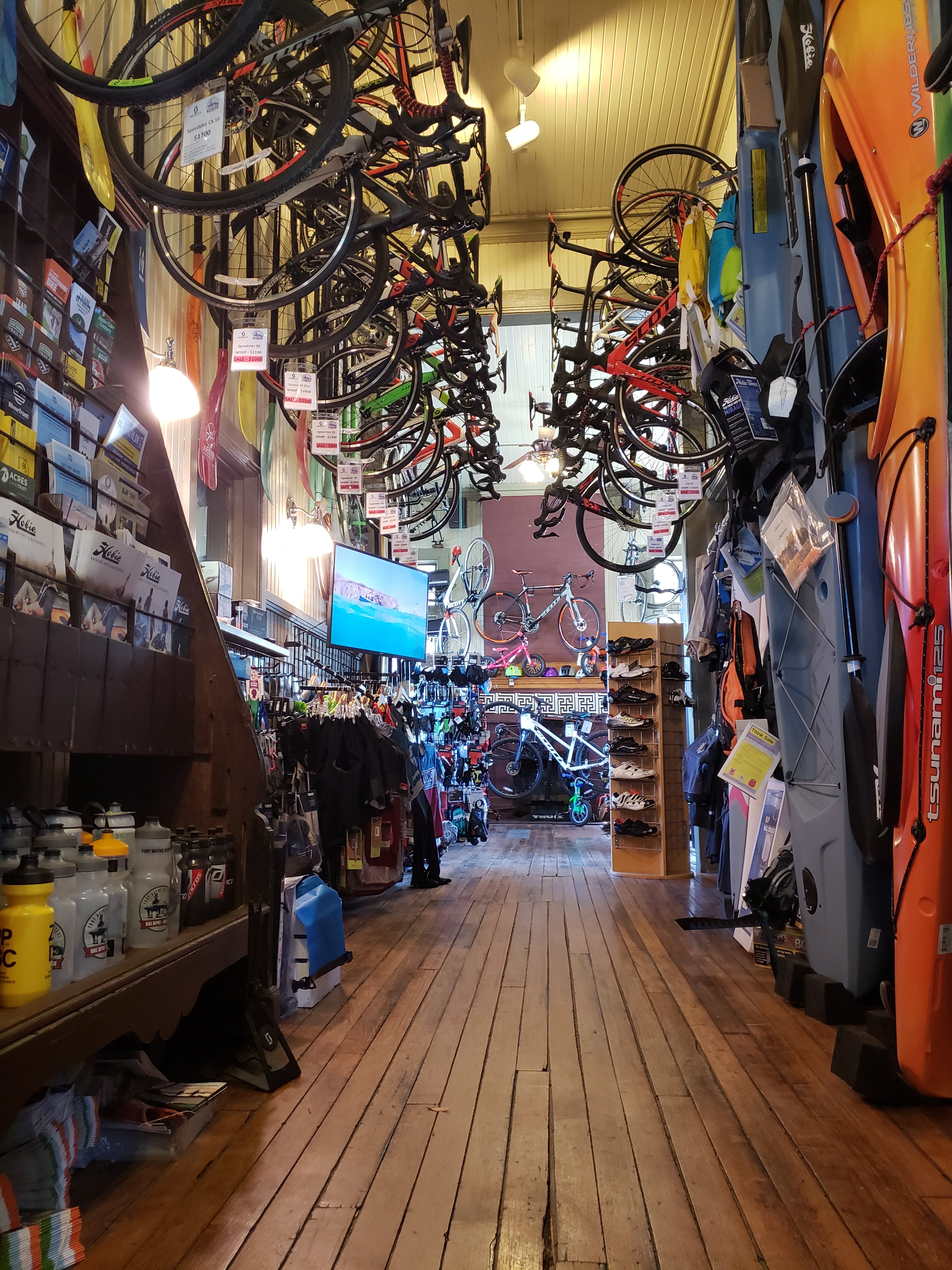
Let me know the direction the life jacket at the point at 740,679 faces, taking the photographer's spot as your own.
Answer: facing to the left of the viewer

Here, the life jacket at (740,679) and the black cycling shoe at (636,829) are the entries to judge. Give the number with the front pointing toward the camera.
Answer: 0

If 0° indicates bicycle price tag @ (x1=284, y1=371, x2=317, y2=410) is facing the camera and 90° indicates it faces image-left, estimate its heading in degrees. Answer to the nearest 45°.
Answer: approximately 0°

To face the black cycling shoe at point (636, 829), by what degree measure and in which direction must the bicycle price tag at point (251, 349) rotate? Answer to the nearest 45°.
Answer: approximately 135° to its left

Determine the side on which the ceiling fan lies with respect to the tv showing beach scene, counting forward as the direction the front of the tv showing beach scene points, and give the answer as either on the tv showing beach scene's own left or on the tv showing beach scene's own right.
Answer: on the tv showing beach scene's own left

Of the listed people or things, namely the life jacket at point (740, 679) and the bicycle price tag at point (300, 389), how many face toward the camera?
1
